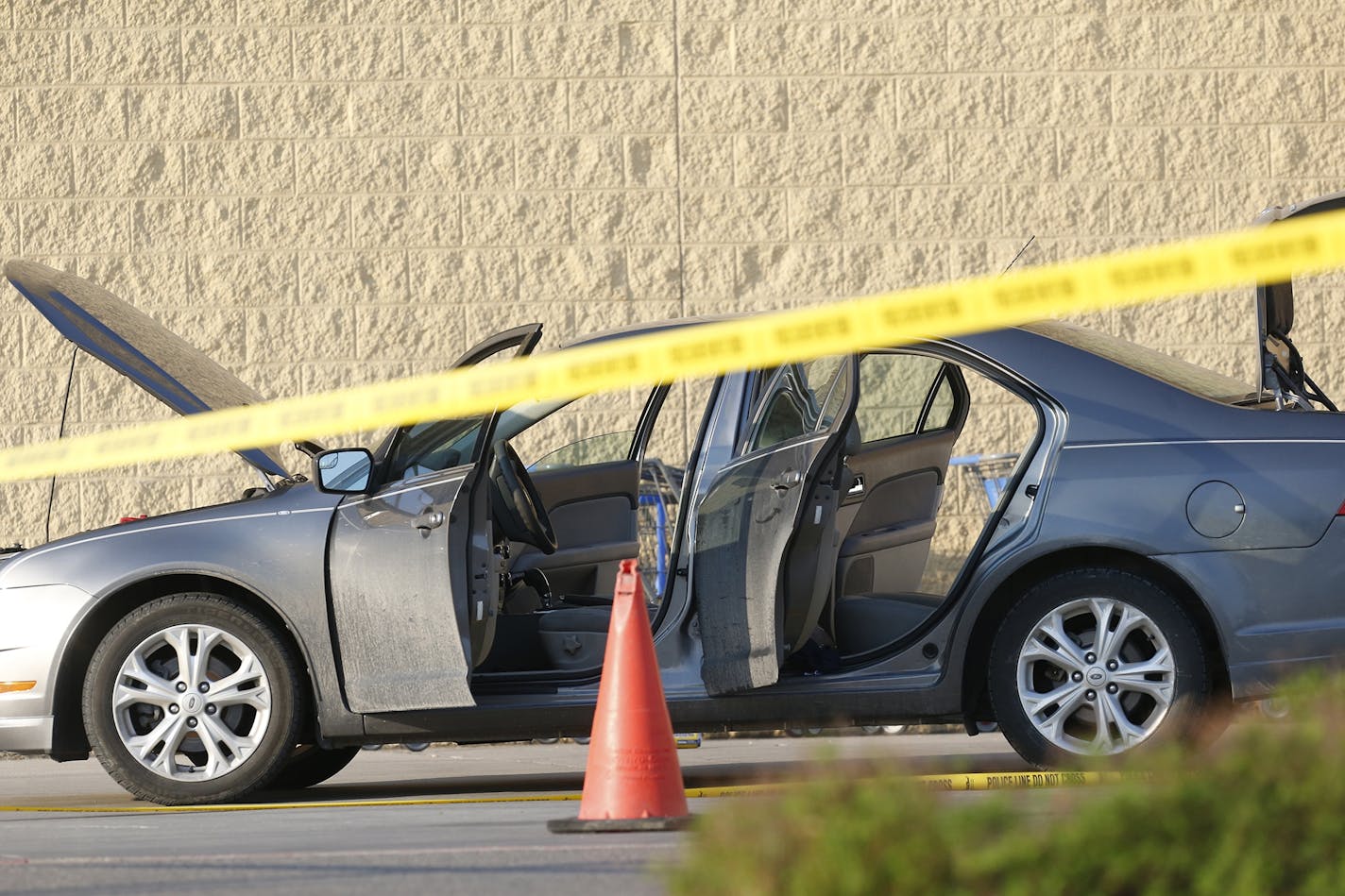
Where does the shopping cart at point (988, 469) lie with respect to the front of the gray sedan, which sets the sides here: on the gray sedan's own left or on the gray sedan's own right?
on the gray sedan's own right

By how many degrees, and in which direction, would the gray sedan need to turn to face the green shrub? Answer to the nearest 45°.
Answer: approximately 90° to its left

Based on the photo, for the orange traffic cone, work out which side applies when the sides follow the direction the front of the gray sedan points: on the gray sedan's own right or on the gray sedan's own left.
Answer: on the gray sedan's own left

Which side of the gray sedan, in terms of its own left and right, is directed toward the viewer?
left

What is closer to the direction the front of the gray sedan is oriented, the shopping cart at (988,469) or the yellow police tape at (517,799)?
the yellow police tape

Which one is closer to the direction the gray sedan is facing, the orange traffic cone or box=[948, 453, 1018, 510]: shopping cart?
the orange traffic cone
